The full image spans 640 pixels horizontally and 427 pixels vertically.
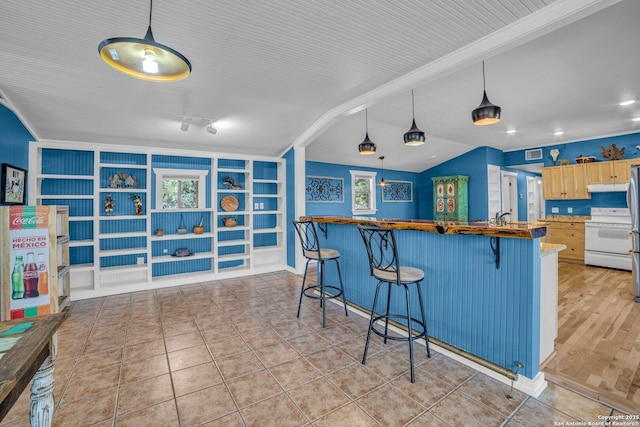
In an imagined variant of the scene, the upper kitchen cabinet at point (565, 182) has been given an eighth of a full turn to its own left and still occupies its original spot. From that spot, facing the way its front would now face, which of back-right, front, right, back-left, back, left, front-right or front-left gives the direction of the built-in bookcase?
right

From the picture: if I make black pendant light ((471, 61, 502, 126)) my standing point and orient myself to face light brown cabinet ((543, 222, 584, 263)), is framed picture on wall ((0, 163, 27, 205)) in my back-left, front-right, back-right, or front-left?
back-left

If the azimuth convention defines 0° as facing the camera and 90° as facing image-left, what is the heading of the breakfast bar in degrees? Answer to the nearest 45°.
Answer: approximately 45°

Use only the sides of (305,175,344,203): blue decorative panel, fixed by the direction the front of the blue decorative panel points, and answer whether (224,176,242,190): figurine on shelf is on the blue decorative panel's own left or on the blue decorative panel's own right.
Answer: on the blue decorative panel's own right

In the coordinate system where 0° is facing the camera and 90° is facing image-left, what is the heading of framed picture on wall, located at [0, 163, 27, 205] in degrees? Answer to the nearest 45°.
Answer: approximately 315°

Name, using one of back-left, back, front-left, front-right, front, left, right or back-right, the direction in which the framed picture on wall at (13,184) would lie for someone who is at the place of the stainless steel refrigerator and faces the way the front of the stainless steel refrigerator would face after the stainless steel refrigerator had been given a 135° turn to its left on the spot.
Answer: right

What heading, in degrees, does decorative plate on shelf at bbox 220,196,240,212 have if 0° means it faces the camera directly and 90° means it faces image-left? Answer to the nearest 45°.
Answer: approximately 0°

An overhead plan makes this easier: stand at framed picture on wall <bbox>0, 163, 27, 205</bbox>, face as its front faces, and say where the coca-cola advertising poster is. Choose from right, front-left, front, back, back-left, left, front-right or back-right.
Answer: front-right

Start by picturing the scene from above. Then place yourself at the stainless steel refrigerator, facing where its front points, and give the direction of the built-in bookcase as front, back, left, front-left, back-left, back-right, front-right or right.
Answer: front-left

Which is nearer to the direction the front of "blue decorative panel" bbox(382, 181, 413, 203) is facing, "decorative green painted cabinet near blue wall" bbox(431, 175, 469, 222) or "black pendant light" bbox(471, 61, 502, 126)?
the black pendant light
